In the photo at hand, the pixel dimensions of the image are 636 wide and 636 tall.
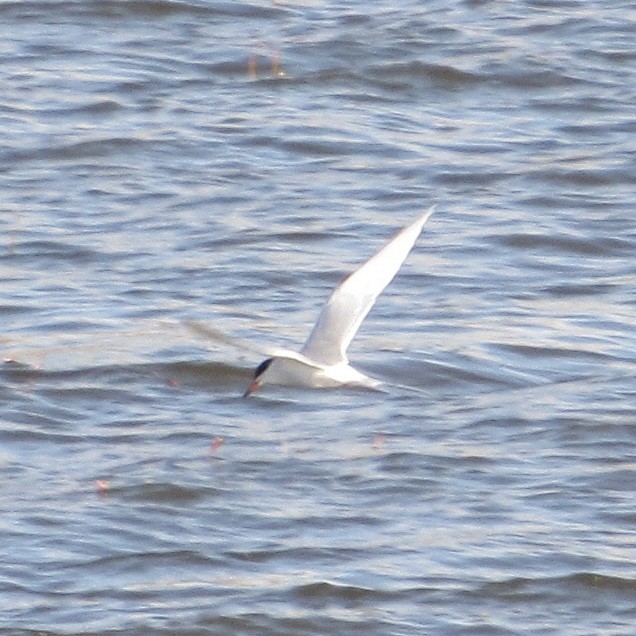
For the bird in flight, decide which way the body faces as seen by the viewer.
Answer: to the viewer's left
